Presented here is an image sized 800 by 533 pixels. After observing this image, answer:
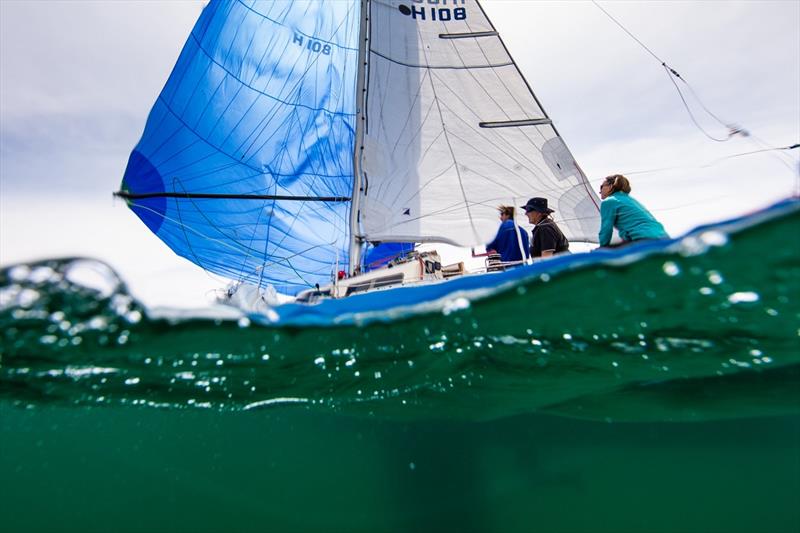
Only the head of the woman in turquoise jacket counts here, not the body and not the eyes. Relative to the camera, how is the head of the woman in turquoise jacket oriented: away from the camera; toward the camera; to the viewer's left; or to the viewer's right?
to the viewer's left

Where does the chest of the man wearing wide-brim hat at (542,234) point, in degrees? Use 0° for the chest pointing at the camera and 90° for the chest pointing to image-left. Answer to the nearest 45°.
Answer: approximately 90°

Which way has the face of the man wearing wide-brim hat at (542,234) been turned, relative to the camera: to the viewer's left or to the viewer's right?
to the viewer's left

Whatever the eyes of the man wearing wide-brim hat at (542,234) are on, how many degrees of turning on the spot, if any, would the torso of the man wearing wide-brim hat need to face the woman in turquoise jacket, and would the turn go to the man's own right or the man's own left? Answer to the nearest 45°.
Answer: approximately 135° to the man's own left
